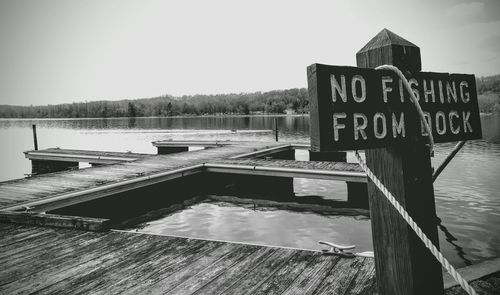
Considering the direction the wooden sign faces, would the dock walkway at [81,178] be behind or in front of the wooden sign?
behind

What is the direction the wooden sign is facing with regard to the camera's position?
facing the viewer and to the right of the viewer
